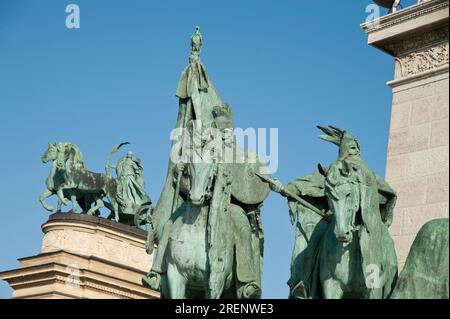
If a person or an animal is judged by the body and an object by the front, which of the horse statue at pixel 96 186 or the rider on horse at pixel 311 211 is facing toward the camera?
the rider on horse

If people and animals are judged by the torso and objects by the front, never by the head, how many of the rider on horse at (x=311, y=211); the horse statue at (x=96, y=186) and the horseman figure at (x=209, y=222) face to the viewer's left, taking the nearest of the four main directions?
1

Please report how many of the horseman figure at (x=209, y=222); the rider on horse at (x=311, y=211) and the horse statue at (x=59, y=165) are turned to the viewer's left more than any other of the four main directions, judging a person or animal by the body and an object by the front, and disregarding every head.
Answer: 1

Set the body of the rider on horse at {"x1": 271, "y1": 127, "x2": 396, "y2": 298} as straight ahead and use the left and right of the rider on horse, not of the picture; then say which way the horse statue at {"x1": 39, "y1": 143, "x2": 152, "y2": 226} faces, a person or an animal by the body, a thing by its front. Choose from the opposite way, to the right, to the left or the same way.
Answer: to the right

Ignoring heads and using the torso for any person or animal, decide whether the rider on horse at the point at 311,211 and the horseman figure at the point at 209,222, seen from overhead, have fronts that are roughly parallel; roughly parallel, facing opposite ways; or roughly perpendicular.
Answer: roughly parallel

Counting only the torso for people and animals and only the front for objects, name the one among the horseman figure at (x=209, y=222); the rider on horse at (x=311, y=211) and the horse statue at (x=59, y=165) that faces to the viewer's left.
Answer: the horse statue

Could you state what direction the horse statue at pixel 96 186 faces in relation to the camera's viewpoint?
facing to the left of the viewer

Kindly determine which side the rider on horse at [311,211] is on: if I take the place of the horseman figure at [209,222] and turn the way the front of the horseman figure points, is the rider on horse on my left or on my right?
on my left

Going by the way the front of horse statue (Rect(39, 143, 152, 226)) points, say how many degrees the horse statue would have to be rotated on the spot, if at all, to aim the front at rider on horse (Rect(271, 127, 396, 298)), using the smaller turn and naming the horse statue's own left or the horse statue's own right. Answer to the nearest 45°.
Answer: approximately 90° to the horse statue's own left

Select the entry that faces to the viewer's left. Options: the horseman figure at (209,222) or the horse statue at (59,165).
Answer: the horse statue

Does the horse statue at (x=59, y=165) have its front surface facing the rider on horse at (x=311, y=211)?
no

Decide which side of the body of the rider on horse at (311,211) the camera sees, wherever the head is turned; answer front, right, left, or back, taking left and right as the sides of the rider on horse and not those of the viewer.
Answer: front

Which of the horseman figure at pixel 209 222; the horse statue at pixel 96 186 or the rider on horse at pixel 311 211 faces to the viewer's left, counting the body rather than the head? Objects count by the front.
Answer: the horse statue

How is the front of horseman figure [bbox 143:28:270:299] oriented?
toward the camera

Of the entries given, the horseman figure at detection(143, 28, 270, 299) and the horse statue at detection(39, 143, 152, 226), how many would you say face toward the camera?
1

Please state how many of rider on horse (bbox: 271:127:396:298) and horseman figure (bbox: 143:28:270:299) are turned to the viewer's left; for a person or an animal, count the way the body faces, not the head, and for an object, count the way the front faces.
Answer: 0
